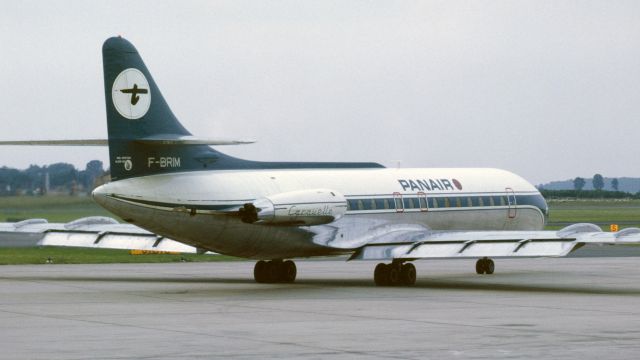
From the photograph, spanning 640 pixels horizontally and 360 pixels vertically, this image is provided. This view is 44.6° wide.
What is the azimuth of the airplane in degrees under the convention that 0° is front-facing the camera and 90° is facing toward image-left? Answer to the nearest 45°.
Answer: approximately 225°
